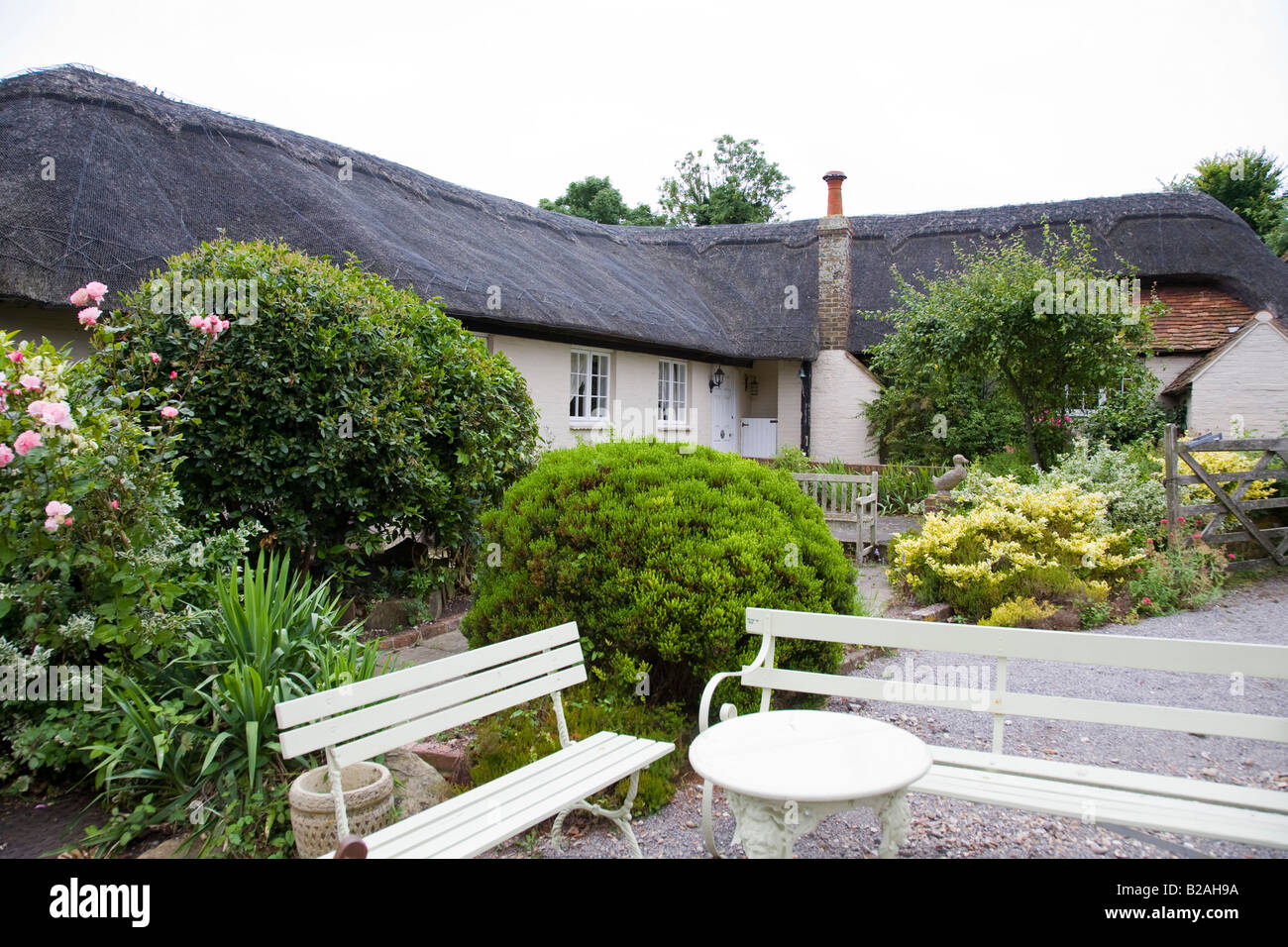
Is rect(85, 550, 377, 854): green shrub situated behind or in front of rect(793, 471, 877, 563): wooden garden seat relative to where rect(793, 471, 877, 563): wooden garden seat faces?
in front

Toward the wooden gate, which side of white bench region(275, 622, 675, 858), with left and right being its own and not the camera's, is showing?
left

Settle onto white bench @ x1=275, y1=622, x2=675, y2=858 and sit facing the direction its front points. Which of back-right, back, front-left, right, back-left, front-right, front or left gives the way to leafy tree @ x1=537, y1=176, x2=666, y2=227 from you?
back-left

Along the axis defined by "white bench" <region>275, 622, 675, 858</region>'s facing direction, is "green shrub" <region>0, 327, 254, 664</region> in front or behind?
behind

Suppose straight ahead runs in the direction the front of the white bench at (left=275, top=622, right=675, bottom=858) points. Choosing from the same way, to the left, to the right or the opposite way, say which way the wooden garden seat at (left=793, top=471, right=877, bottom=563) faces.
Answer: to the right

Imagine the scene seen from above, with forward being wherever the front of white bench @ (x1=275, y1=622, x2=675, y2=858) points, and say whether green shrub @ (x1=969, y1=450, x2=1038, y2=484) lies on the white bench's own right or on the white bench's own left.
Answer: on the white bench's own left

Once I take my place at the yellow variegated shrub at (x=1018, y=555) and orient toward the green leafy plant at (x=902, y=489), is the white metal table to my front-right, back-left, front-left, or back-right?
back-left

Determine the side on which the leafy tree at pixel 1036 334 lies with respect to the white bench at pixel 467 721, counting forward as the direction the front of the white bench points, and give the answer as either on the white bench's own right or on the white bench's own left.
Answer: on the white bench's own left

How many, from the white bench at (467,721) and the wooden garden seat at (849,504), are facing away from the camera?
0

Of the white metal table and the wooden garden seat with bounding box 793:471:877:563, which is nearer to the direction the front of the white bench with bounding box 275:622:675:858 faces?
the white metal table

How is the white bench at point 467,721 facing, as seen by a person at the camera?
facing the viewer and to the right of the viewer

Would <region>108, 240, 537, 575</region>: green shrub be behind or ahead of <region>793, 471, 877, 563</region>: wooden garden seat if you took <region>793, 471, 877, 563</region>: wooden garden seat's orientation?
ahead
